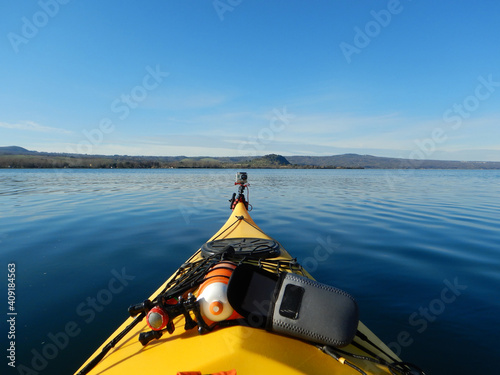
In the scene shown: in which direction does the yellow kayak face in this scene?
away from the camera
